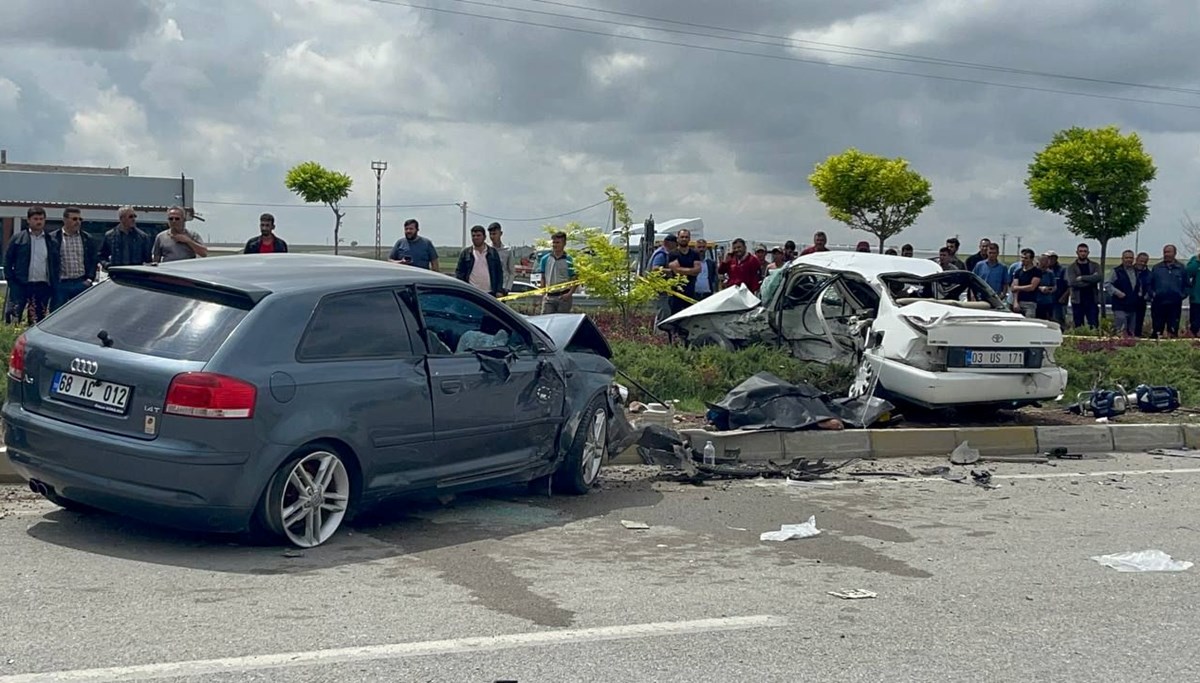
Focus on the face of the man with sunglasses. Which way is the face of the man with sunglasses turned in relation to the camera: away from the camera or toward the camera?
toward the camera

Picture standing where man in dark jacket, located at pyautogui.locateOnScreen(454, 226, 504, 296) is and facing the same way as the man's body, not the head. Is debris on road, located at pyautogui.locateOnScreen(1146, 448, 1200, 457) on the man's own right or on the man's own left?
on the man's own left

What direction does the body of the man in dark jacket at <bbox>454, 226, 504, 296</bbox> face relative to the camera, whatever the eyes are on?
toward the camera

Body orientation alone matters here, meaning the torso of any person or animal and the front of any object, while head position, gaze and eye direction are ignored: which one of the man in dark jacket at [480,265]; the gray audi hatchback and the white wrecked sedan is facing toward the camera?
the man in dark jacket

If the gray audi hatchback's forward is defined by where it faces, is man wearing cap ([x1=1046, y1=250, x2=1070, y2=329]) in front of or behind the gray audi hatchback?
in front

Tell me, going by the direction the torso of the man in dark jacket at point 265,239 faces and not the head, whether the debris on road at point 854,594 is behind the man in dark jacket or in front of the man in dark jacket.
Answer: in front

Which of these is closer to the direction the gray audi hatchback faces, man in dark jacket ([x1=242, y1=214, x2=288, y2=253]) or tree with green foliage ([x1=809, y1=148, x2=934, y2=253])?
the tree with green foliage

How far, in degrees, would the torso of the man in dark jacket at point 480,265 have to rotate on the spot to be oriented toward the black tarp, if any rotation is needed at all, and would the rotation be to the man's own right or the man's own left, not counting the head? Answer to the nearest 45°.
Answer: approximately 45° to the man's own left

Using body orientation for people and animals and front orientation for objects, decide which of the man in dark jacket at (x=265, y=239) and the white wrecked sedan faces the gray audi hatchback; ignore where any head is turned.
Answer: the man in dark jacket

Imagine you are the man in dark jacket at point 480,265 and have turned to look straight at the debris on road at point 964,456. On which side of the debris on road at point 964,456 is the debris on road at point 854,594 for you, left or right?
right

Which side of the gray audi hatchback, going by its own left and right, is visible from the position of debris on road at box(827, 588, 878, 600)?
right

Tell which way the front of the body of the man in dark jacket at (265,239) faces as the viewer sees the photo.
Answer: toward the camera

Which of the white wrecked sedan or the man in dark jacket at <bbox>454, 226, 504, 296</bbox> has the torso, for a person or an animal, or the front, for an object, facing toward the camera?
the man in dark jacket

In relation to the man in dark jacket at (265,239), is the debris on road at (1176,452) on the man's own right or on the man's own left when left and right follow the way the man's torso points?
on the man's own left

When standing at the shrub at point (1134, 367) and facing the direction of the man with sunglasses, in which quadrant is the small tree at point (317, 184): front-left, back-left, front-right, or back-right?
front-right

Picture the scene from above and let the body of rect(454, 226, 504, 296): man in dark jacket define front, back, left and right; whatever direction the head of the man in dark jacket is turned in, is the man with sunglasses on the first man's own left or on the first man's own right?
on the first man's own right

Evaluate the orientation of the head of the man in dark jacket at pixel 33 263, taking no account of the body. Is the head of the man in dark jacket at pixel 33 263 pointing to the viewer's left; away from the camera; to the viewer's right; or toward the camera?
toward the camera

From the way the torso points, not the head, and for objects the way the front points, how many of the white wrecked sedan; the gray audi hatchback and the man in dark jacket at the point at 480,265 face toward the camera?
1

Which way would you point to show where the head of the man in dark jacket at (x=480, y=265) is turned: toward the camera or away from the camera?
toward the camera
